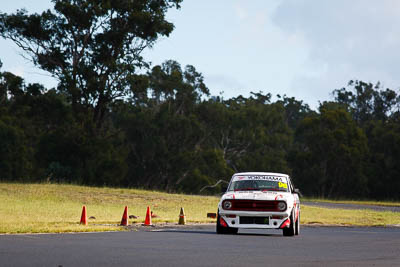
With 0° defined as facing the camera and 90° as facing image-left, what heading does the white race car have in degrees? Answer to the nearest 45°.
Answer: approximately 0°
